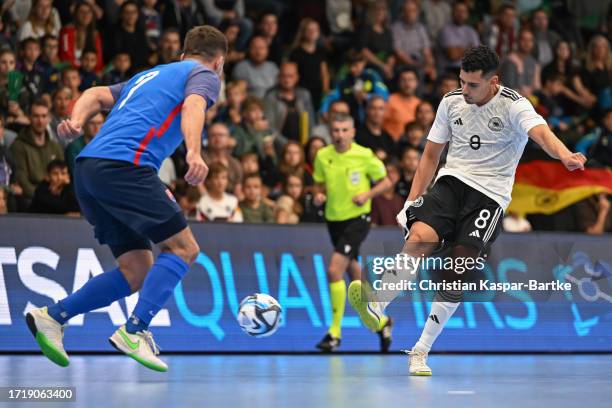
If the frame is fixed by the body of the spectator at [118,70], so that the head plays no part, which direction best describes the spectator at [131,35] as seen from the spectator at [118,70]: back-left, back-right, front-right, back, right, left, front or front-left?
back

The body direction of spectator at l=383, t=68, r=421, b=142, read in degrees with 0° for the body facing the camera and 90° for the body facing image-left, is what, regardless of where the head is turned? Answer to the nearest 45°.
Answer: approximately 0°

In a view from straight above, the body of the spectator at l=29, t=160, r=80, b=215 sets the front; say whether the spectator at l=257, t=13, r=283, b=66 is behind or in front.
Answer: behind

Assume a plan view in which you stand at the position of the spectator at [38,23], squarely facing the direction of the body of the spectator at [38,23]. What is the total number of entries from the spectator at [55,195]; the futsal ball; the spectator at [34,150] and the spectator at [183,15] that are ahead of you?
3

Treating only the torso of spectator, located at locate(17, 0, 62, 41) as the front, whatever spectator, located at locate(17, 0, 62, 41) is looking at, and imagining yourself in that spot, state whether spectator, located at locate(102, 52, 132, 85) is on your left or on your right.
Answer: on your left

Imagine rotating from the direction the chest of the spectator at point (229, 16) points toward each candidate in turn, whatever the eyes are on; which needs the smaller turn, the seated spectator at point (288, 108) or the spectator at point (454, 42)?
the seated spectator

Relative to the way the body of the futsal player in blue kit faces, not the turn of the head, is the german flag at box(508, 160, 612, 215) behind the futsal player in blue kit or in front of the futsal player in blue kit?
in front
